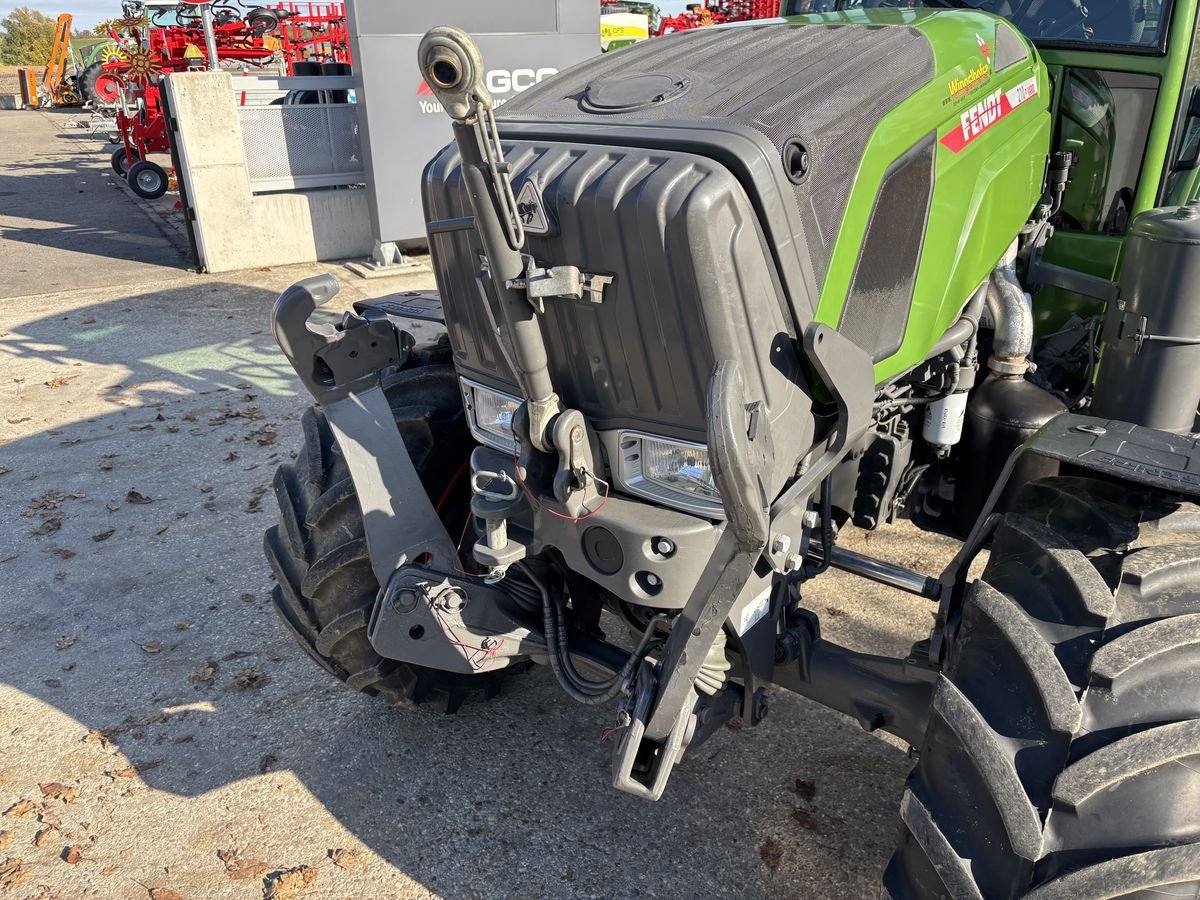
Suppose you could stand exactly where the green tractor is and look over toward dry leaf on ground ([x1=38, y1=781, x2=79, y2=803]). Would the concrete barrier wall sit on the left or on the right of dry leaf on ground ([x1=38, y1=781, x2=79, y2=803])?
right

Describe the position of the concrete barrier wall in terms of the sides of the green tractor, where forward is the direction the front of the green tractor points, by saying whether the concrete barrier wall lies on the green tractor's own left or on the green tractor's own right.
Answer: on the green tractor's own right

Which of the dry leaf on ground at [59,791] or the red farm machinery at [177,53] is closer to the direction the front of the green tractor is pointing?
the dry leaf on ground

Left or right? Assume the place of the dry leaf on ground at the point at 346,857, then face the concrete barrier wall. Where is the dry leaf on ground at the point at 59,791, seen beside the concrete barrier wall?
left

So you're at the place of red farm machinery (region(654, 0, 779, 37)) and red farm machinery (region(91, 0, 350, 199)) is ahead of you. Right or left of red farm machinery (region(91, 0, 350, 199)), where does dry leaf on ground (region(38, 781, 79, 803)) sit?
left

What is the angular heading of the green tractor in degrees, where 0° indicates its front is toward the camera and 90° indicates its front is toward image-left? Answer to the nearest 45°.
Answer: approximately 45°

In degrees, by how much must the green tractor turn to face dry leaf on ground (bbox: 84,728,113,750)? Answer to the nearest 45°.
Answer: approximately 45° to its right

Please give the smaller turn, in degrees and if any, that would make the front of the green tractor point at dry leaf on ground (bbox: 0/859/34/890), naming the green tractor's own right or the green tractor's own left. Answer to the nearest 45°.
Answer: approximately 45° to the green tractor's own right

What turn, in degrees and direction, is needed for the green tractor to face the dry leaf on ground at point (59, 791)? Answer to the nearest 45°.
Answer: approximately 45° to its right
